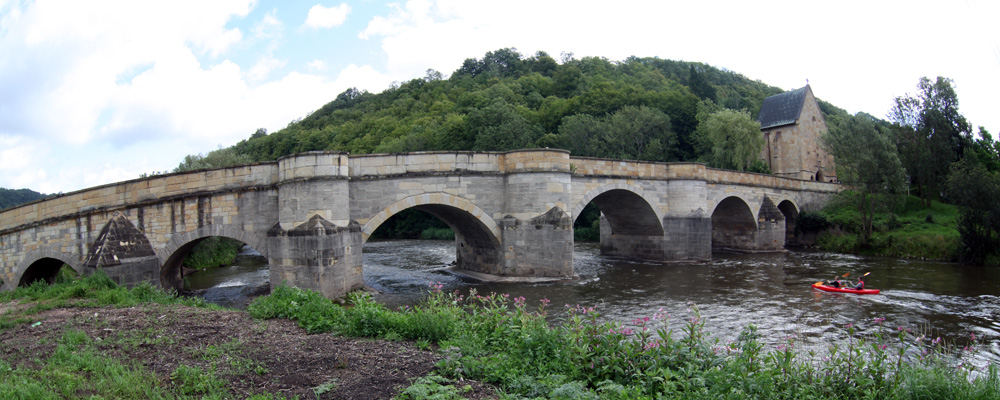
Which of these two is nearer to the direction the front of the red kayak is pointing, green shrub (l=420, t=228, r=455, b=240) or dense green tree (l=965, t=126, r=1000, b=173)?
the green shrub

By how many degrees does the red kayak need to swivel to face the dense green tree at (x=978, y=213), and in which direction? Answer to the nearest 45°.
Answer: approximately 135° to its right

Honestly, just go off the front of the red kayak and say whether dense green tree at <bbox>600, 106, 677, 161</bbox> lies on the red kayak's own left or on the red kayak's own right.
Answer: on the red kayak's own right

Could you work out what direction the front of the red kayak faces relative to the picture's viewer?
facing to the left of the viewer

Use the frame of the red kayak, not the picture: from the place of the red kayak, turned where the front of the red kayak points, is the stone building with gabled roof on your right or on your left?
on your right

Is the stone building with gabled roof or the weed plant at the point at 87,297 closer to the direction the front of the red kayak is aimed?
the weed plant

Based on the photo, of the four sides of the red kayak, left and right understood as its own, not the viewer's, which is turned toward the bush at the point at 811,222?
right

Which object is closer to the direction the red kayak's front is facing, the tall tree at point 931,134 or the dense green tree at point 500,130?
the dense green tree
